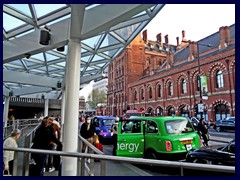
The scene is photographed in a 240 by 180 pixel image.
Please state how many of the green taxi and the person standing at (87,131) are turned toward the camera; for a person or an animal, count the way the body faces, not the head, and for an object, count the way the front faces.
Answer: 1

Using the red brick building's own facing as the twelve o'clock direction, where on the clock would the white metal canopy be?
The white metal canopy is roughly at 11 o'clock from the red brick building.

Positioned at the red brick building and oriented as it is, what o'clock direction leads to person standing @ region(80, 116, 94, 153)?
The person standing is roughly at 11 o'clock from the red brick building.

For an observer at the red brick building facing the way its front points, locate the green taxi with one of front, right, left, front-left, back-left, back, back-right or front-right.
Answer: front-left

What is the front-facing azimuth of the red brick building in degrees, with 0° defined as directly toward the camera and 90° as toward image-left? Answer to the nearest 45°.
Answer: approximately 45°

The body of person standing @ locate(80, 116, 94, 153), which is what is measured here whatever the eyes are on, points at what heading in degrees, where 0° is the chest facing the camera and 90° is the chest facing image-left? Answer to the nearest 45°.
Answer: approximately 0°

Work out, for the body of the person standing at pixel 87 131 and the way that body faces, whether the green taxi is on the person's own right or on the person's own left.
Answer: on the person's own left
